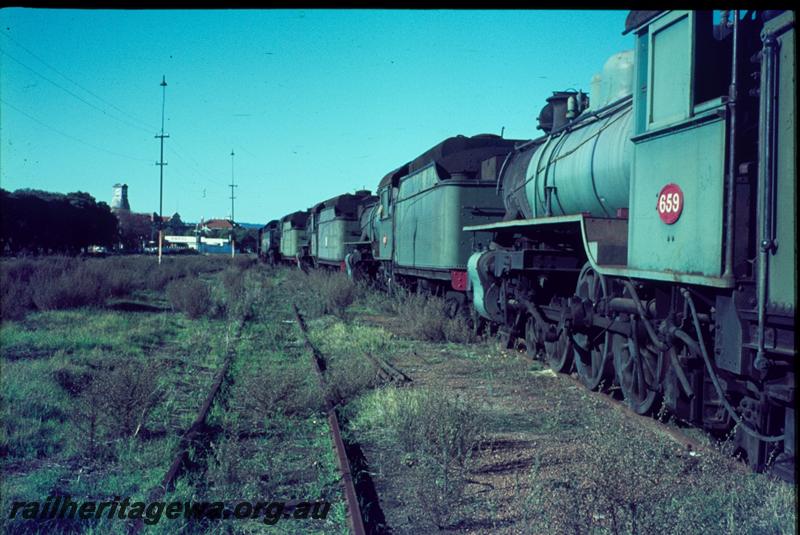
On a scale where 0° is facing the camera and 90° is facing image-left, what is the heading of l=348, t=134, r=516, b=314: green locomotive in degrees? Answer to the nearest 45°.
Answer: approximately 135°

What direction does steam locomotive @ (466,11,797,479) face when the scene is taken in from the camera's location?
facing away from the viewer and to the left of the viewer

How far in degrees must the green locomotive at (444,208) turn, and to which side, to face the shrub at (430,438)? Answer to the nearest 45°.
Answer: approximately 135° to its left

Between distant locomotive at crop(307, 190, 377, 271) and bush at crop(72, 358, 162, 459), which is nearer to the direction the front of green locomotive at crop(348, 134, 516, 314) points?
the distant locomotive

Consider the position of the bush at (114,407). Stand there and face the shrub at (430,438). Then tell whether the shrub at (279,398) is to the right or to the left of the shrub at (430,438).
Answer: left

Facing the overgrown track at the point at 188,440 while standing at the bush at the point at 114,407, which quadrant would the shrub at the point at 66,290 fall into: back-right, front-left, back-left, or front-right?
back-left

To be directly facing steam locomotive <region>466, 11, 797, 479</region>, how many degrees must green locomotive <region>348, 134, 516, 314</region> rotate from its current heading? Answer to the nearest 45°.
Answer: approximately 135° to its left

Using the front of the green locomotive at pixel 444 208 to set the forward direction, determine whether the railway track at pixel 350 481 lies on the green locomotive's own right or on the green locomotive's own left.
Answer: on the green locomotive's own left

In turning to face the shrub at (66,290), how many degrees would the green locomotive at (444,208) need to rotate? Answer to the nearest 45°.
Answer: approximately 45° to its left
